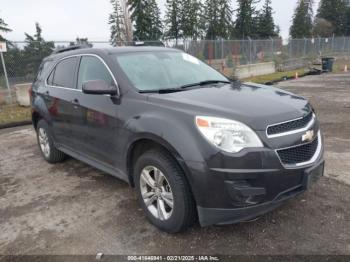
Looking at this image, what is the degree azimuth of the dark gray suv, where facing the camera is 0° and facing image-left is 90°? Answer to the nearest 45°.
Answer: approximately 315°

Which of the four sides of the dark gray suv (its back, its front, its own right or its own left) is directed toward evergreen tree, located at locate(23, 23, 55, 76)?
back

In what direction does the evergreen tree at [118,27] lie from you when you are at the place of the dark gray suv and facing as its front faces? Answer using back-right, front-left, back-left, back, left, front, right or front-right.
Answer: back-left

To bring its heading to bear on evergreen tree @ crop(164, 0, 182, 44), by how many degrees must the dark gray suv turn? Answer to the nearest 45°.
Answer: approximately 135° to its left

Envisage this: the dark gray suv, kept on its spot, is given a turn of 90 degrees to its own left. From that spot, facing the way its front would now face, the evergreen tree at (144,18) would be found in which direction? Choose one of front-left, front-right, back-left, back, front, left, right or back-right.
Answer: front-left

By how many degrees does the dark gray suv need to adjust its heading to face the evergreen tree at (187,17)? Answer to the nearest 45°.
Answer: approximately 135° to its left

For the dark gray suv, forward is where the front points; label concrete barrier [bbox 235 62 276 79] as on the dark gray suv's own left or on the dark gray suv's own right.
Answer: on the dark gray suv's own left

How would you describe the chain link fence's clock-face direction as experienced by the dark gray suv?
The chain link fence is roughly at 8 o'clock from the dark gray suv.

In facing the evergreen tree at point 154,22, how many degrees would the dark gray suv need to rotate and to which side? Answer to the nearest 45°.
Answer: approximately 135° to its left

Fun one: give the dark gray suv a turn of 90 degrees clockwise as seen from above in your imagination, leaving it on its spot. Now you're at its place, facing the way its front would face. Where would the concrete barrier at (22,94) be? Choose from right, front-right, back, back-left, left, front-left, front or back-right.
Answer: right
